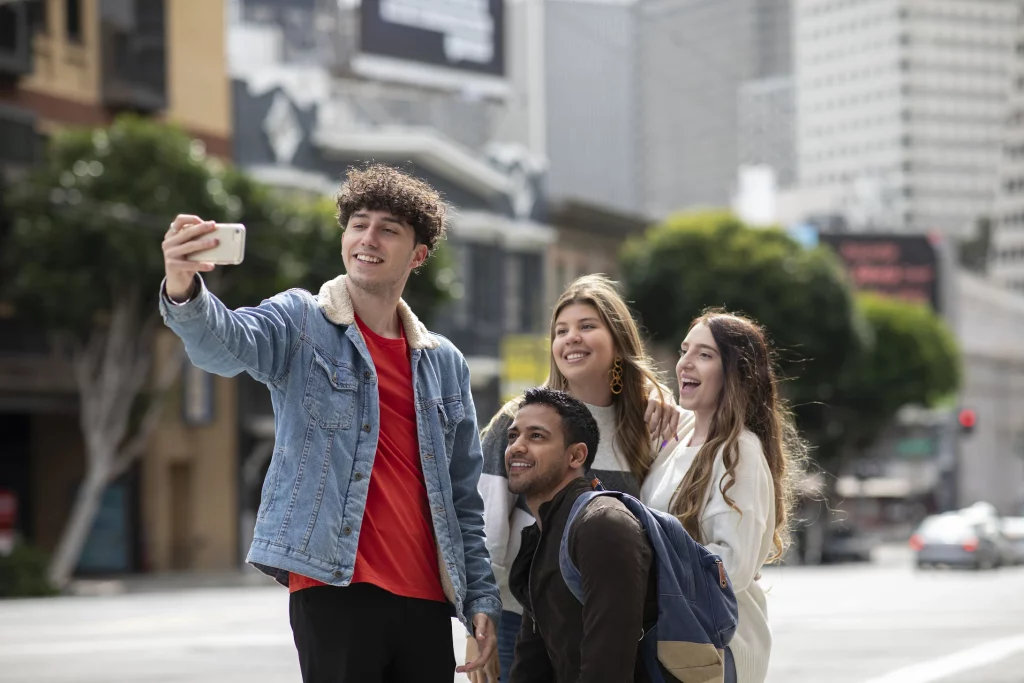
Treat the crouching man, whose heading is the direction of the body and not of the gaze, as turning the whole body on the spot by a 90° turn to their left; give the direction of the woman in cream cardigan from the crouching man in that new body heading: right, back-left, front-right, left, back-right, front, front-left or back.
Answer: left

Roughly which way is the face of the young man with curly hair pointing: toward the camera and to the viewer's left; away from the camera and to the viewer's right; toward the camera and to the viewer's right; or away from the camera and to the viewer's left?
toward the camera and to the viewer's left

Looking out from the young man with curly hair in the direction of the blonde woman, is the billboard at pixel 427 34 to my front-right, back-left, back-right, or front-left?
front-left

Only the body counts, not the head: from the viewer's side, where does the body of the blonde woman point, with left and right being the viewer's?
facing the viewer and to the left of the viewer

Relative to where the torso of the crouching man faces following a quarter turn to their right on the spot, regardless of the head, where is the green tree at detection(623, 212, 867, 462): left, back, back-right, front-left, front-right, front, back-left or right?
front-right

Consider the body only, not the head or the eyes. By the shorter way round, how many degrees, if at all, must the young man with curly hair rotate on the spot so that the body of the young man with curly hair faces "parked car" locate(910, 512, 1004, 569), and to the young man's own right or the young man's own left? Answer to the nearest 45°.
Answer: approximately 135° to the young man's own left

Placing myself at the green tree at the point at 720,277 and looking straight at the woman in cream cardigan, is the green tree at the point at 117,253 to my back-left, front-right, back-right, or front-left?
front-right

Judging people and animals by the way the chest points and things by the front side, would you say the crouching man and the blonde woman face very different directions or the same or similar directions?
same or similar directions

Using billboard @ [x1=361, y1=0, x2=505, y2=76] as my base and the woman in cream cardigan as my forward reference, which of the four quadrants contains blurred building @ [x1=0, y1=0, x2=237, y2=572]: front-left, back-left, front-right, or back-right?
front-right

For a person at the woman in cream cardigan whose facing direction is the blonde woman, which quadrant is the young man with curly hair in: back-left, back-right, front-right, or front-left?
front-left

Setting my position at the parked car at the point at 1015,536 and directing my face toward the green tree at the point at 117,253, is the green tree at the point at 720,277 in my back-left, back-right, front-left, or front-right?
front-right

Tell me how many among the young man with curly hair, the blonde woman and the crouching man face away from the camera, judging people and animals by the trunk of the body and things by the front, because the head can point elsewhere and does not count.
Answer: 0

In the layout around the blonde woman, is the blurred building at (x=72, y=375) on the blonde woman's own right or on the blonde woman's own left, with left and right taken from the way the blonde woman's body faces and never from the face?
on the blonde woman's own right

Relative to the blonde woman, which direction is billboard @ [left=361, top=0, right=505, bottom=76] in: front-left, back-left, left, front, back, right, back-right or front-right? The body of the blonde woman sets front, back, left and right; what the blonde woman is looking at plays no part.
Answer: back-right

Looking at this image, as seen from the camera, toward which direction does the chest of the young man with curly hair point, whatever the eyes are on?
toward the camera

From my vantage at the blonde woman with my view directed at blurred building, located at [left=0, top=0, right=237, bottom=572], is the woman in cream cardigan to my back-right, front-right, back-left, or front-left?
back-right

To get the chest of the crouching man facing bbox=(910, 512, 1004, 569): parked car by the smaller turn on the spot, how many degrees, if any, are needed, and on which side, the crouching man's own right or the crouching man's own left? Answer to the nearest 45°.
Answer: approximately 135° to the crouching man's own right

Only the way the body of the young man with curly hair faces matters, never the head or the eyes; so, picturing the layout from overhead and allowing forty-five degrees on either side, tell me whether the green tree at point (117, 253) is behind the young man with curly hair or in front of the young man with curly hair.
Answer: behind
